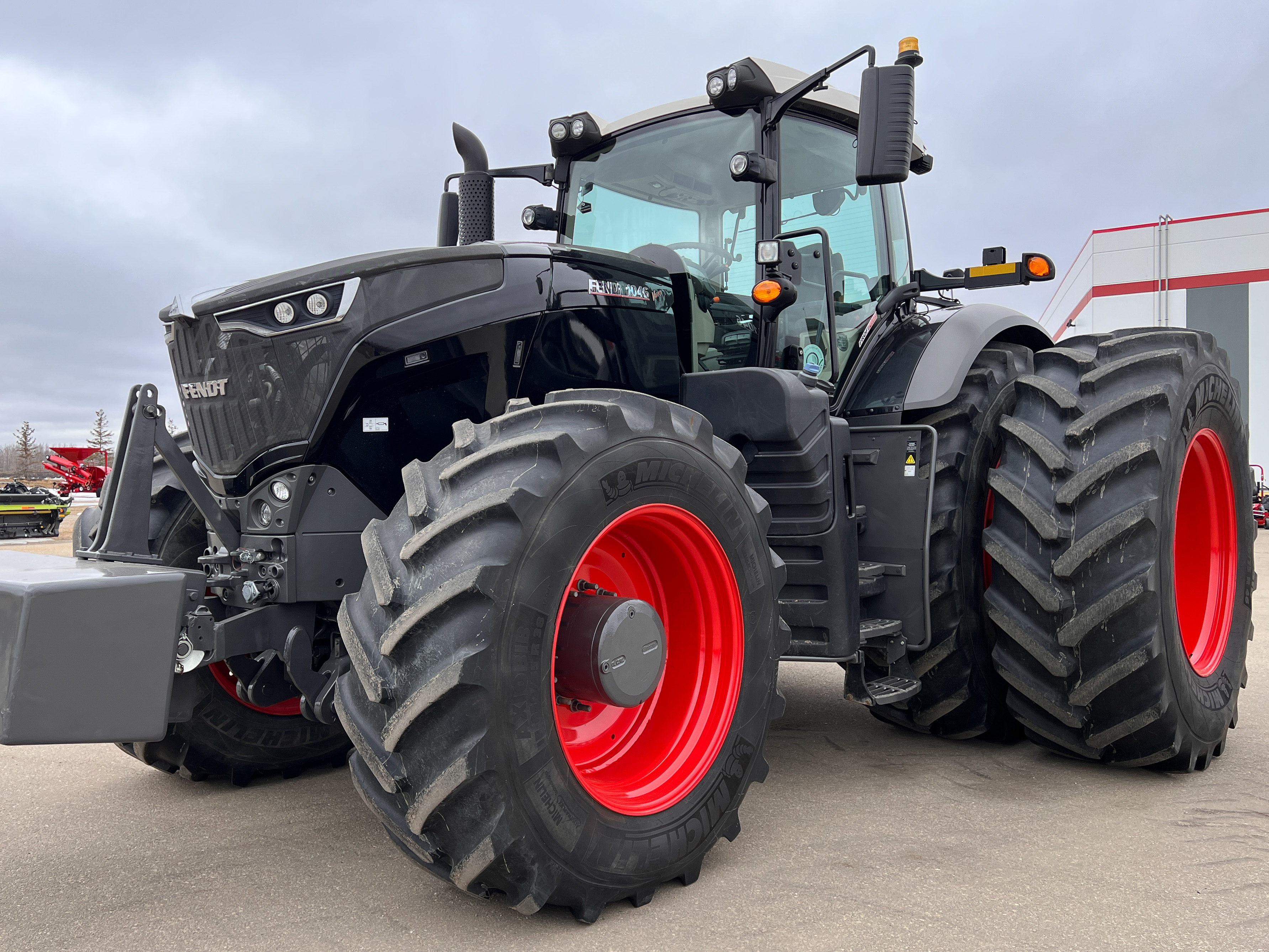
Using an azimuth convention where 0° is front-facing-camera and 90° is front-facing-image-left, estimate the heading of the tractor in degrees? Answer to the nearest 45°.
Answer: approximately 45°

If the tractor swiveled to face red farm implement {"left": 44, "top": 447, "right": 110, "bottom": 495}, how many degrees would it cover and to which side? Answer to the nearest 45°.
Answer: approximately 90° to its right
